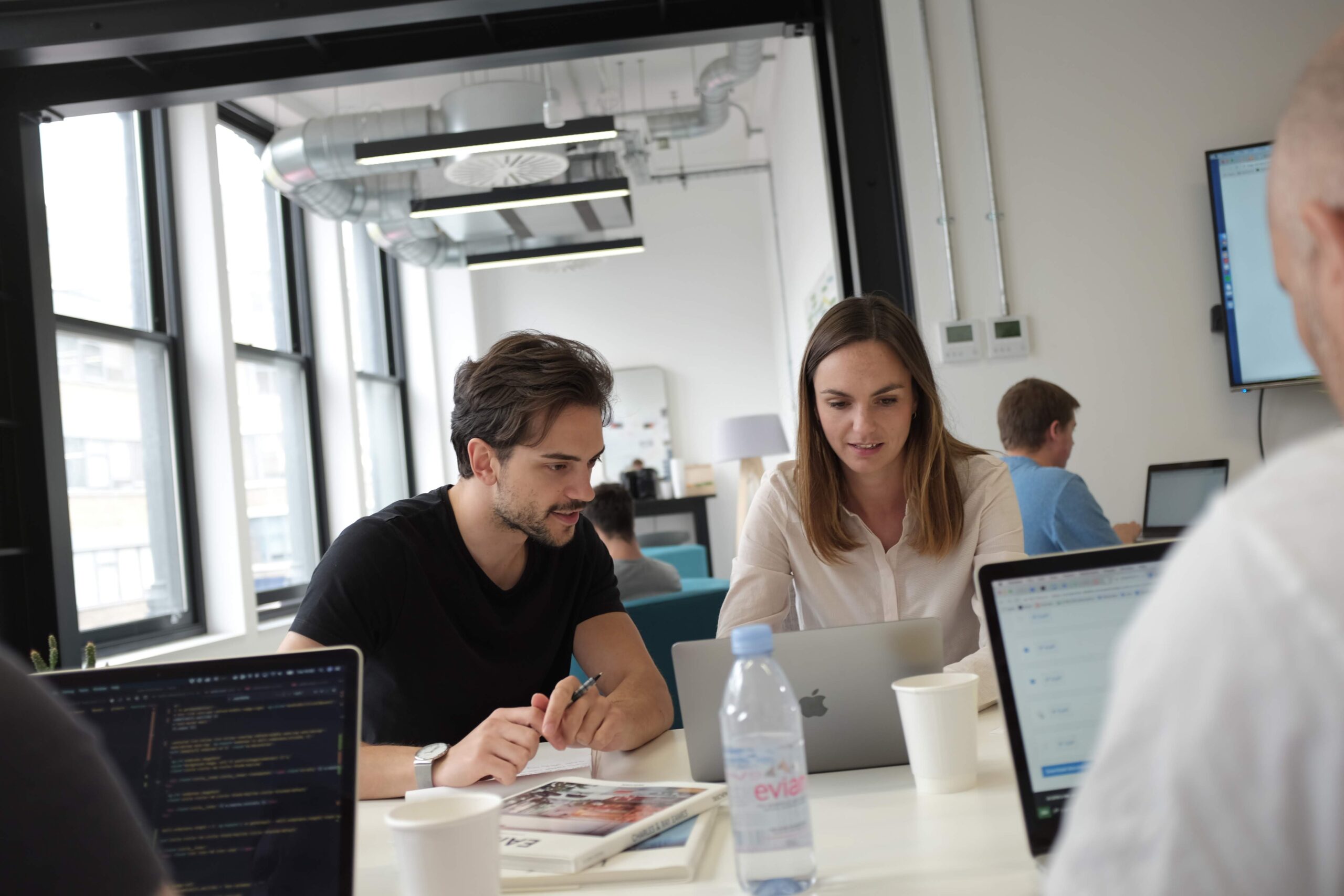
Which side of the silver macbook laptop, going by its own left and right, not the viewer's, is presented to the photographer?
back

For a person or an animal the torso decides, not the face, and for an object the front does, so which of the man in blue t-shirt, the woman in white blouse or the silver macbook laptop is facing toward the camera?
the woman in white blouse

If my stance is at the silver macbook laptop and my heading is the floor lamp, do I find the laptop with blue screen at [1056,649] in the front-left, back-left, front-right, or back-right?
back-right

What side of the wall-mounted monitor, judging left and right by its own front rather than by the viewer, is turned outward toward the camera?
front

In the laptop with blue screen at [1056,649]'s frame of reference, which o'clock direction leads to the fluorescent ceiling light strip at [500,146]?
The fluorescent ceiling light strip is roughly at 5 o'clock from the laptop with blue screen.

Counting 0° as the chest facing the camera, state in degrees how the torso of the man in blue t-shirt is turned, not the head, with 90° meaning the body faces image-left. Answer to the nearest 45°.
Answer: approximately 225°

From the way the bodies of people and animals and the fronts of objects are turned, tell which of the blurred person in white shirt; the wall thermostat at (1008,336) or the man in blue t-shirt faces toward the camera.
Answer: the wall thermostat

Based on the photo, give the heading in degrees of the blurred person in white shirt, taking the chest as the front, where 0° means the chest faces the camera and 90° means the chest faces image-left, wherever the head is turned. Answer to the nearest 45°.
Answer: approximately 135°

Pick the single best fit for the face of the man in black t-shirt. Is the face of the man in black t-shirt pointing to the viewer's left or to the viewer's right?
to the viewer's right

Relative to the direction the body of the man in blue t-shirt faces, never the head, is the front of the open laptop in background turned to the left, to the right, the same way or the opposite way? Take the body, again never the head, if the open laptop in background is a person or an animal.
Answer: the opposite way

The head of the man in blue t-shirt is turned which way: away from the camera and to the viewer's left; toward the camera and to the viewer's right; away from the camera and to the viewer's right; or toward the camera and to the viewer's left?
away from the camera and to the viewer's right

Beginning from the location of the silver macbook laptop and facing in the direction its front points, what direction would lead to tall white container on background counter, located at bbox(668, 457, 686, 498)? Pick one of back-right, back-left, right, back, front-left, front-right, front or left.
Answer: front

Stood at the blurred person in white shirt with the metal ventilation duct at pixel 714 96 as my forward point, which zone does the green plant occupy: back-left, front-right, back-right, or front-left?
front-left
